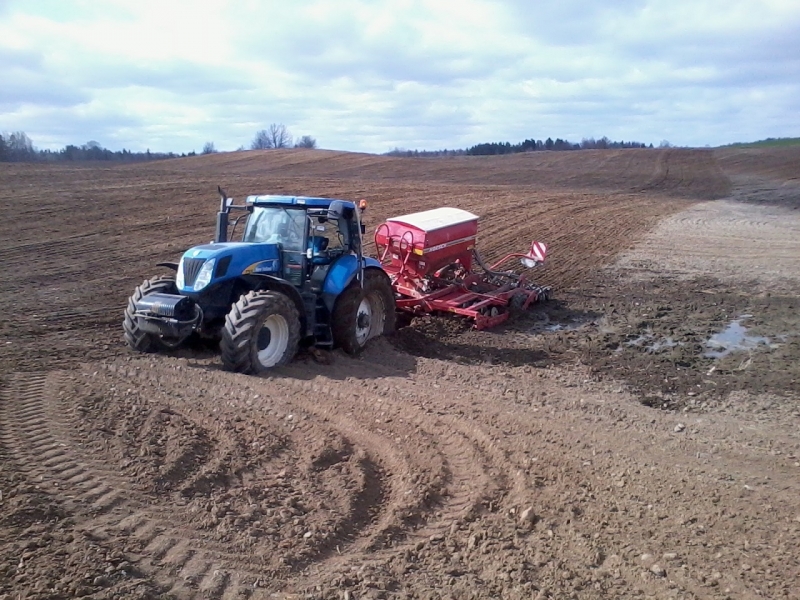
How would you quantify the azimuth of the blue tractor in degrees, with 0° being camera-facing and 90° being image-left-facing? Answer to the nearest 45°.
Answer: approximately 45°

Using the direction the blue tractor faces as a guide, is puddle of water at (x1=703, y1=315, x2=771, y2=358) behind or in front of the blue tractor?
behind

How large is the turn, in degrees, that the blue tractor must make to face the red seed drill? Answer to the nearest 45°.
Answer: approximately 180°
